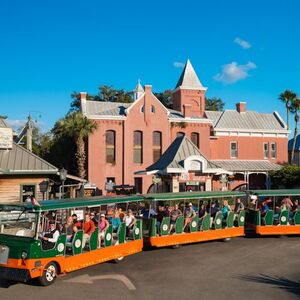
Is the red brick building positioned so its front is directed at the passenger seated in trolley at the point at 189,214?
yes

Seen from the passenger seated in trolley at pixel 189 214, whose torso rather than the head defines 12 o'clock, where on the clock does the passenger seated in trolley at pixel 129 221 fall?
the passenger seated in trolley at pixel 129 221 is roughly at 12 o'clock from the passenger seated in trolley at pixel 189 214.

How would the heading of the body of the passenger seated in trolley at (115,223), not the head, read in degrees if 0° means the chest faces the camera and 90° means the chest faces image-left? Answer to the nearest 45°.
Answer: approximately 45°

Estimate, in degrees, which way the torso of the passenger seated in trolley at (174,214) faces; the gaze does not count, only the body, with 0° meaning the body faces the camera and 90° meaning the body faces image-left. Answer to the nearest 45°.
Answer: approximately 45°

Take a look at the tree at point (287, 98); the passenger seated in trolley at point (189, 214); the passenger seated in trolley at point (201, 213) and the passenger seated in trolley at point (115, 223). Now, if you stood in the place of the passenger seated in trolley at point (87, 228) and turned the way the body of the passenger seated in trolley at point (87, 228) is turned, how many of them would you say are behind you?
4

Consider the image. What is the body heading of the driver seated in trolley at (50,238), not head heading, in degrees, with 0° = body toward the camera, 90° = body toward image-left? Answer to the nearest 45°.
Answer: approximately 45°

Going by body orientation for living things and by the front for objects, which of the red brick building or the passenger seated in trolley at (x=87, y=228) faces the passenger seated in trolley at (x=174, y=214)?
the red brick building

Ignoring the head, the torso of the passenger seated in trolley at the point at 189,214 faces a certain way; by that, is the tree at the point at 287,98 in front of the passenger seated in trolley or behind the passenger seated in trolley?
behind

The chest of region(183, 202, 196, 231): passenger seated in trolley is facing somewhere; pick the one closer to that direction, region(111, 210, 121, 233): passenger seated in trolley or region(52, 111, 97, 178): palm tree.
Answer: the passenger seated in trolley

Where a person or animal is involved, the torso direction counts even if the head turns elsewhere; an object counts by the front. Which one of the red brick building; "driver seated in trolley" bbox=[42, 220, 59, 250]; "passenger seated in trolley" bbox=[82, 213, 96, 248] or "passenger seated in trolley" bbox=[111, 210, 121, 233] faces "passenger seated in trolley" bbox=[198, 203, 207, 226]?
the red brick building

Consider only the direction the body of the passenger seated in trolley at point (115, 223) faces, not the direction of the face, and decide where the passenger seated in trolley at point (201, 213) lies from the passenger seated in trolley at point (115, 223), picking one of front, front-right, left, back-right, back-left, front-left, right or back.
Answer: back

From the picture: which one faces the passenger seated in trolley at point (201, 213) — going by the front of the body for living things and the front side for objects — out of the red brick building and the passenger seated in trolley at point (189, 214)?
the red brick building

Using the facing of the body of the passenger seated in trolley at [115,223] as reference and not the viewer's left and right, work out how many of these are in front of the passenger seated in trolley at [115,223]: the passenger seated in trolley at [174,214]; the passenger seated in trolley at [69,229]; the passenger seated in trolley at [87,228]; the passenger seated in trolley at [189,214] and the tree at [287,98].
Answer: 2
